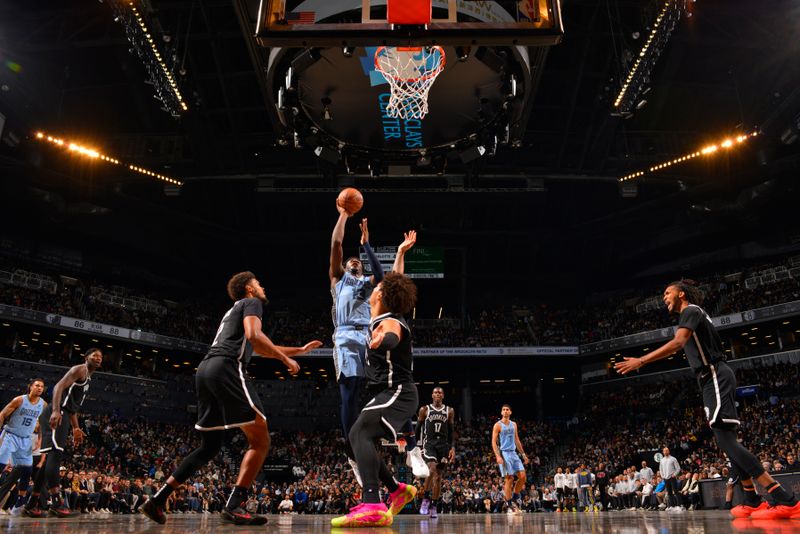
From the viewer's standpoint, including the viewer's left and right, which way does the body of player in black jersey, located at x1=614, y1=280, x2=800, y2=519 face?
facing to the left of the viewer

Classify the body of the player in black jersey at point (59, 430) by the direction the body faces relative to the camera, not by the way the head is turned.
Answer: to the viewer's right

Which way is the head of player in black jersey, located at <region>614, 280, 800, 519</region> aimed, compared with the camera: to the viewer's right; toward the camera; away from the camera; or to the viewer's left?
to the viewer's left

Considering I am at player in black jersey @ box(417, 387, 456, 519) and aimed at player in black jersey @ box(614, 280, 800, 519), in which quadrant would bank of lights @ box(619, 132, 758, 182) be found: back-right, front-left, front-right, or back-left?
back-left

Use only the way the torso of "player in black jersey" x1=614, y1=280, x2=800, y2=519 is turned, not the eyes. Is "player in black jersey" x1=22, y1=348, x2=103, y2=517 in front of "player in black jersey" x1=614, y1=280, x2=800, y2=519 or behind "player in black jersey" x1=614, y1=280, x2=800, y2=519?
in front

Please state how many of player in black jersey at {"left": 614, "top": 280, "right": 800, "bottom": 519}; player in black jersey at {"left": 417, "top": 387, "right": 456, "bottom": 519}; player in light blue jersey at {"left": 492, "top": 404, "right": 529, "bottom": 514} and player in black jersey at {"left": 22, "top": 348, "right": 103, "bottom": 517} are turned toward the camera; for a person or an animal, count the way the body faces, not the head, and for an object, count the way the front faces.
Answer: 2

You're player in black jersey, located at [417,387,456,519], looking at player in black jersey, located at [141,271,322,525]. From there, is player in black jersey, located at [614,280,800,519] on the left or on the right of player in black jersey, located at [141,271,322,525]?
left

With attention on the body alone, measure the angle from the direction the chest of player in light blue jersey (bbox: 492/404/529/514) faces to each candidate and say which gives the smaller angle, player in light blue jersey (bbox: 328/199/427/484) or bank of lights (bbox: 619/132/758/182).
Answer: the player in light blue jersey
